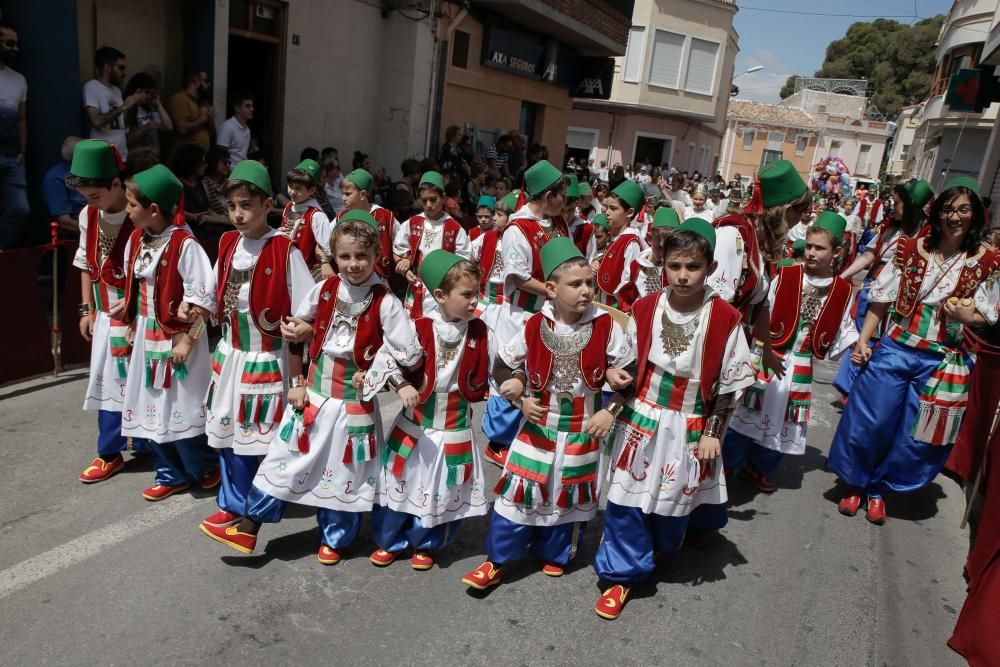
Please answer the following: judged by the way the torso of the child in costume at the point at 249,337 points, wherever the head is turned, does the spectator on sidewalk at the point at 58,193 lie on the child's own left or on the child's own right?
on the child's own right

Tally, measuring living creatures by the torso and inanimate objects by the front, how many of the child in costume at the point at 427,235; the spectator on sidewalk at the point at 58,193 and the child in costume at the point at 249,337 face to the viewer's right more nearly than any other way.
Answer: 1

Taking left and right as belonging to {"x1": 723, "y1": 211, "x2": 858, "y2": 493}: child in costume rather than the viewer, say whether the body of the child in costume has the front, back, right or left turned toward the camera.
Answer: front

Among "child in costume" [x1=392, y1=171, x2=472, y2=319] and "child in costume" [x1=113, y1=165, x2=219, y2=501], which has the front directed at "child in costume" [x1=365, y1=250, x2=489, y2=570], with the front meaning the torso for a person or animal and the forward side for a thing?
"child in costume" [x1=392, y1=171, x2=472, y2=319]

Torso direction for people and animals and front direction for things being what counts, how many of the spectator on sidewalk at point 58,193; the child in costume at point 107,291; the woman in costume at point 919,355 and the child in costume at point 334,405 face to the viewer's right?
1

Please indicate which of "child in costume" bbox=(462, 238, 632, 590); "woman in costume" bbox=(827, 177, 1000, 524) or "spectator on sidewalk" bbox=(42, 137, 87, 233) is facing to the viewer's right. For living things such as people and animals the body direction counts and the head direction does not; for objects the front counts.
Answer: the spectator on sidewalk

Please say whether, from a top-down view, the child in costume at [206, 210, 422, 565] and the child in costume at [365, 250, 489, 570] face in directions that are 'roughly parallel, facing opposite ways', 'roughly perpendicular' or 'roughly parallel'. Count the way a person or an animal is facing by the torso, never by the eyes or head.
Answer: roughly parallel

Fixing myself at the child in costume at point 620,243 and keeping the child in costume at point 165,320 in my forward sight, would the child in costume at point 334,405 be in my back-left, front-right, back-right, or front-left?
front-left

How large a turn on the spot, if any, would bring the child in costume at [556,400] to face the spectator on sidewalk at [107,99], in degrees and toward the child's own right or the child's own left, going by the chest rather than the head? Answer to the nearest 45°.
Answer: approximately 135° to the child's own right

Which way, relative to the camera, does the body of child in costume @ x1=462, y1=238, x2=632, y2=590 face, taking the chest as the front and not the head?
toward the camera

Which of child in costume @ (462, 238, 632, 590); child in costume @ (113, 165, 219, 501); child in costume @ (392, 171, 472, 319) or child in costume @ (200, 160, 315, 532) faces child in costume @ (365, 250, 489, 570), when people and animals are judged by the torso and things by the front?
child in costume @ (392, 171, 472, 319)

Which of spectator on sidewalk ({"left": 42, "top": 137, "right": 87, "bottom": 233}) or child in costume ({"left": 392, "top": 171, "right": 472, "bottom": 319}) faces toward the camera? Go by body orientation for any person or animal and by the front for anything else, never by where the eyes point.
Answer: the child in costume

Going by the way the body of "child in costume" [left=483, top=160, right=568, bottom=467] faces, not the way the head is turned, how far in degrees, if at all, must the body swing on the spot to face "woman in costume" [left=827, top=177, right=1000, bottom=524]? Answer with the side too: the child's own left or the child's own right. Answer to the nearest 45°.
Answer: approximately 45° to the child's own left

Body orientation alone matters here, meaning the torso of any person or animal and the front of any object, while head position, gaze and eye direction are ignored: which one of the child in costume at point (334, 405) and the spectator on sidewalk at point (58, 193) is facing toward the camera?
the child in costume

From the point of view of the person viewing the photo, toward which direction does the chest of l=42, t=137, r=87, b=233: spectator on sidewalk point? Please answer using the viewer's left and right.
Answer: facing to the right of the viewer

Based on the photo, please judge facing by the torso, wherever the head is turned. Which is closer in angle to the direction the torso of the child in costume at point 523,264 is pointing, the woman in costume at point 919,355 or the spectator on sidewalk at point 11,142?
the woman in costume

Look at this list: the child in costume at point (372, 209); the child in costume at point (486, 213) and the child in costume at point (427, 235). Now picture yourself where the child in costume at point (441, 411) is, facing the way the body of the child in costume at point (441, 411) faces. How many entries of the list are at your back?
3

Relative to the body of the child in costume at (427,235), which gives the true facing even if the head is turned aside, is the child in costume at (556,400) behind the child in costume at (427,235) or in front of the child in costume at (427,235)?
in front
